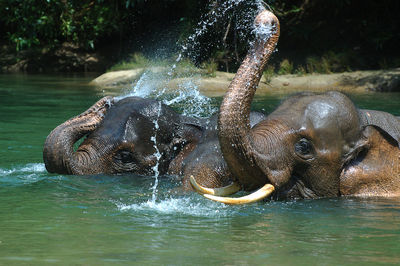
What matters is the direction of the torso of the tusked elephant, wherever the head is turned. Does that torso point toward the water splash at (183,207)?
yes

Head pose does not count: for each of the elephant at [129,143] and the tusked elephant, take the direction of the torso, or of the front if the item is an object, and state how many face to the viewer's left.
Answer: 2

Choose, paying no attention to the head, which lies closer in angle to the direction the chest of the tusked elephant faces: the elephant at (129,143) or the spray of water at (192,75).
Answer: the elephant

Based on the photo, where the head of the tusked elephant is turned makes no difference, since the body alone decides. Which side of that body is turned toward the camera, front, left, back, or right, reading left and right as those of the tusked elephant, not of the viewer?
left

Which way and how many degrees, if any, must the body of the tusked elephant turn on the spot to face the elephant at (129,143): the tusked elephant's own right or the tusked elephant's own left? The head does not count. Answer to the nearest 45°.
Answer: approximately 45° to the tusked elephant's own right

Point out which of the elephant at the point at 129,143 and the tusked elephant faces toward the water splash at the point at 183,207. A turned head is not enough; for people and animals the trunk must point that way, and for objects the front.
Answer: the tusked elephant

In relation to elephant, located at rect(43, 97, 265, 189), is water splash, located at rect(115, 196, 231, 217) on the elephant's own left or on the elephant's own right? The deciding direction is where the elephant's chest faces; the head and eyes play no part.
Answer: on the elephant's own left

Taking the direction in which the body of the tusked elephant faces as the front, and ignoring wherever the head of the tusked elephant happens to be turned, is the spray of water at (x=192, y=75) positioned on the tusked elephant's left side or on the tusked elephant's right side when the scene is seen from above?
on the tusked elephant's right side

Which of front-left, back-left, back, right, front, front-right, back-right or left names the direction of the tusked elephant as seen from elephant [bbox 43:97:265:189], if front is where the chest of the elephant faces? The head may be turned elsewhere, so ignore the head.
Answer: back-left

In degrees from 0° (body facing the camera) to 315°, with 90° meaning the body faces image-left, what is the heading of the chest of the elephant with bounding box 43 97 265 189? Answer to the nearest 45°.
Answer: approximately 90°
